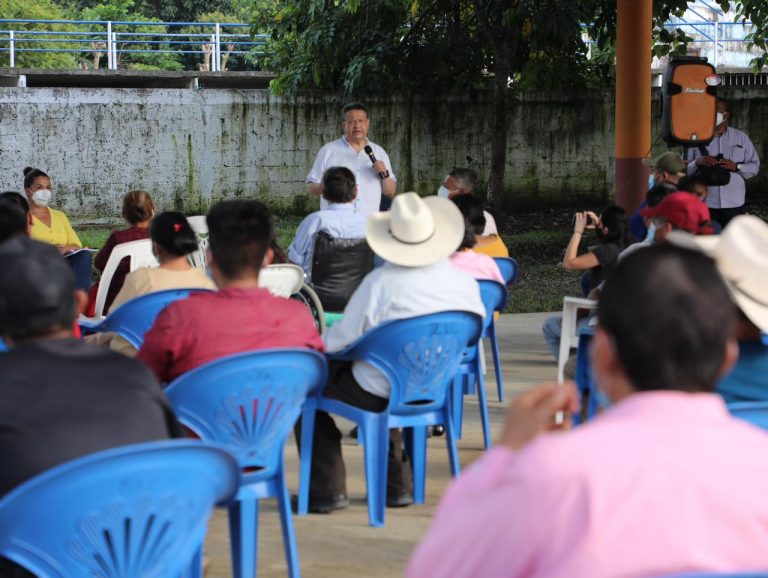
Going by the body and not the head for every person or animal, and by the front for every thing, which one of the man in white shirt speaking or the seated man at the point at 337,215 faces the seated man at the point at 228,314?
the man in white shirt speaking

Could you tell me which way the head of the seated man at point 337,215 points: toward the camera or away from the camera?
away from the camera

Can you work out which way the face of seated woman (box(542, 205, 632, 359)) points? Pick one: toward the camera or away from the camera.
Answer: away from the camera

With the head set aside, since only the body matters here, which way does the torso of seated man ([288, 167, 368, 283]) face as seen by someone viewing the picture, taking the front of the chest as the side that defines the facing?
away from the camera

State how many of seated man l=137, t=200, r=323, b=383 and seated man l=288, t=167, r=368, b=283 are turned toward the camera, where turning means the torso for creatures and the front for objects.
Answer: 0

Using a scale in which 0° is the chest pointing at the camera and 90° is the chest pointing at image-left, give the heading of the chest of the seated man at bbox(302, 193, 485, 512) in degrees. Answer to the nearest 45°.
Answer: approximately 135°

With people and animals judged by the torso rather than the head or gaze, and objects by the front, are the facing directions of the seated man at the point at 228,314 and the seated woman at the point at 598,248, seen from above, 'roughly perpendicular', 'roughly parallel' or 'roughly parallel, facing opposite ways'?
roughly perpendicular

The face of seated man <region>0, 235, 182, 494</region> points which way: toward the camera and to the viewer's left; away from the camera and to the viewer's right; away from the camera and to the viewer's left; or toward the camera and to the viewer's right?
away from the camera and to the viewer's right

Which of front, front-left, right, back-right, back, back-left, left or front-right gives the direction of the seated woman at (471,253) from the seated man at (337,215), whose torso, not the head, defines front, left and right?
back-right

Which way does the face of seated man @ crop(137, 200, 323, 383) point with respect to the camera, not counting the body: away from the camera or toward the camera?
away from the camera

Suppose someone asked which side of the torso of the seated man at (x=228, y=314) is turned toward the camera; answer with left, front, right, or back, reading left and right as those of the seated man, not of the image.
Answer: back
